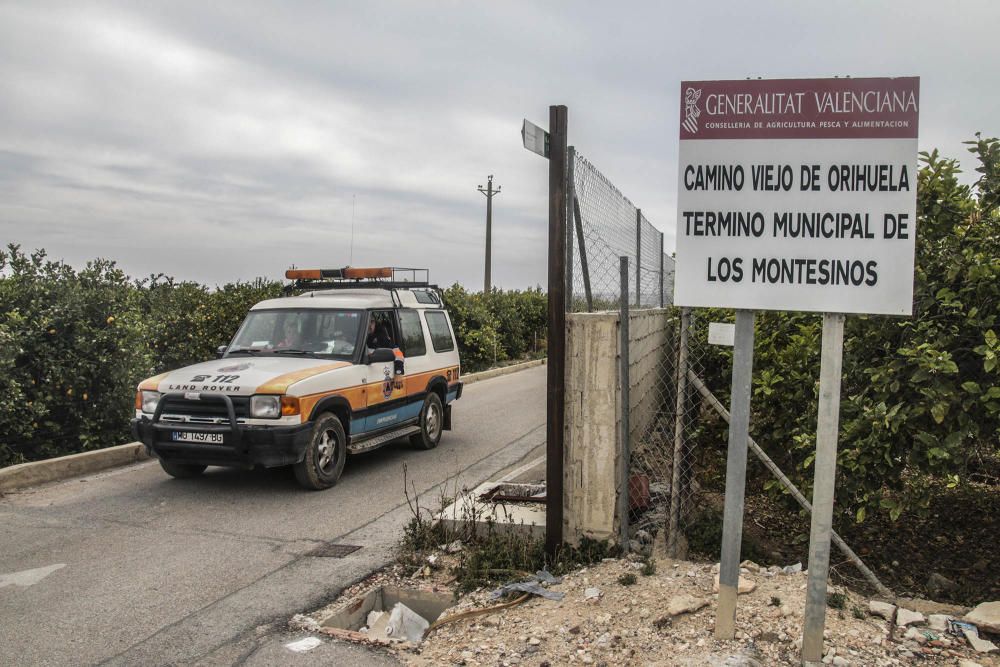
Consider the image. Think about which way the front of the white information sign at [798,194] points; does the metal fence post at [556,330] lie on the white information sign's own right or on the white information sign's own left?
on the white information sign's own right

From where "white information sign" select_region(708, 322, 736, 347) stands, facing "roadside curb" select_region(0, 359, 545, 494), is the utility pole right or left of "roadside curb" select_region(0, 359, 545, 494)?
right

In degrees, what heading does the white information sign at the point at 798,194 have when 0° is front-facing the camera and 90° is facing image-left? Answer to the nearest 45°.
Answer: approximately 0°

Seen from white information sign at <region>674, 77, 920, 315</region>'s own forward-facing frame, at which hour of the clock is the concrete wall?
The concrete wall is roughly at 4 o'clock from the white information sign.

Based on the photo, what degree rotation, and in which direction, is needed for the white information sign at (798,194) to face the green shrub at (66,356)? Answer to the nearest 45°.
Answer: approximately 90° to its right

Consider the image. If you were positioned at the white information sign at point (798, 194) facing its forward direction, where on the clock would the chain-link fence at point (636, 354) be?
The chain-link fence is roughly at 5 o'clock from the white information sign.

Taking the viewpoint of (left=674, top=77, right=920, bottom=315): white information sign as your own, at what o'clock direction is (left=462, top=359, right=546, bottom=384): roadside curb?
The roadside curb is roughly at 5 o'clock from the white information sign.
